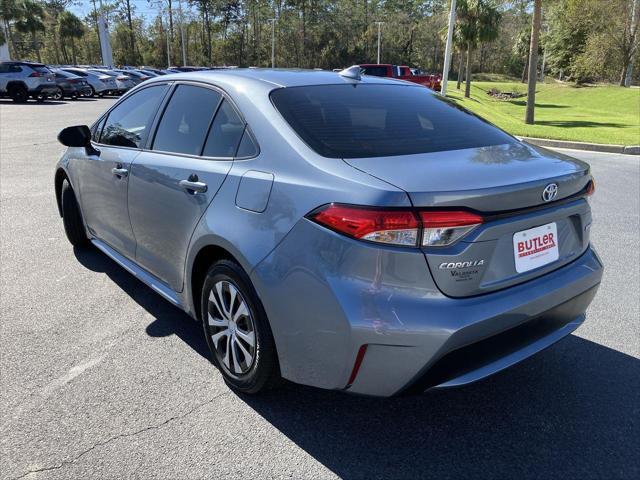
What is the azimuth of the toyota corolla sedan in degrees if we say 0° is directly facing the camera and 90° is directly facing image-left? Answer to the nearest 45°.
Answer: approximately 135°

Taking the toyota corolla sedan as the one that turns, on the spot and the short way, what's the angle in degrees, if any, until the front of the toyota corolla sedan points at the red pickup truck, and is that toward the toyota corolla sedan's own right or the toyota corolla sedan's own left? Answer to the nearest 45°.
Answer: approximately 45° to the toyota corolla sedan's own right

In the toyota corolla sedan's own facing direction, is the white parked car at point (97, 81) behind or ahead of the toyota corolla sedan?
ahead

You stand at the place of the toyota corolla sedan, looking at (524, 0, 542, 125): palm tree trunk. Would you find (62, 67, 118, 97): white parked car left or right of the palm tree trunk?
left

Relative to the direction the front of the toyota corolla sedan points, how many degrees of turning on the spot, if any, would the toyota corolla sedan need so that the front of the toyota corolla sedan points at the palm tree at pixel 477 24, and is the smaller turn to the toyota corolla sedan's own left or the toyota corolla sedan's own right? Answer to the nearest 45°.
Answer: approximately 45° to the toyota corolla sedan's own right

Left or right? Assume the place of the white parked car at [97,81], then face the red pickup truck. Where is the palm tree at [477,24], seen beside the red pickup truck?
right

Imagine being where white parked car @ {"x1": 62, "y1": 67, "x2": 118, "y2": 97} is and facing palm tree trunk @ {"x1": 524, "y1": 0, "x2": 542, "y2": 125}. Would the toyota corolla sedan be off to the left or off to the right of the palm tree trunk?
right

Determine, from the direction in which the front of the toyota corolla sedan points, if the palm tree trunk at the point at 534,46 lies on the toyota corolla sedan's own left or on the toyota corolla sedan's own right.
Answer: on the toyota corolla sedan's own right

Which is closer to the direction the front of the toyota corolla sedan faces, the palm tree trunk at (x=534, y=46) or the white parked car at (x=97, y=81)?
the white parked car
